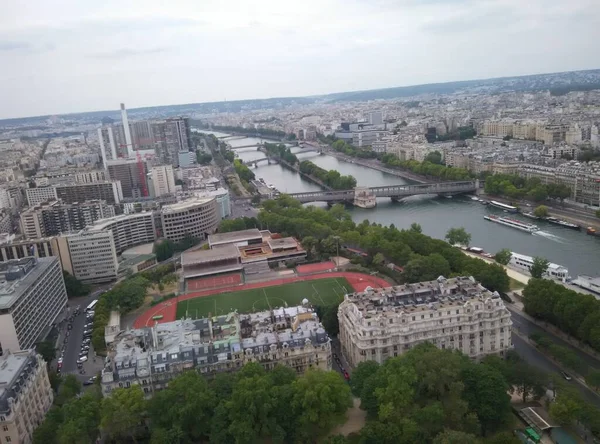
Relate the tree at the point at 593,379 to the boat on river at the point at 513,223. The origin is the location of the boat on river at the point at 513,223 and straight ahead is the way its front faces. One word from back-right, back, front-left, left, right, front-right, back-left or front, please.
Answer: back-left

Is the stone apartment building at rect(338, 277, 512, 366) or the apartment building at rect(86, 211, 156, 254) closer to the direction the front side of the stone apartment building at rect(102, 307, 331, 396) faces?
the stone apartment building

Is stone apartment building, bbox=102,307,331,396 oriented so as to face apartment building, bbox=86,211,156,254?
no

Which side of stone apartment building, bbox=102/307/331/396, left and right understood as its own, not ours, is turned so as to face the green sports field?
back

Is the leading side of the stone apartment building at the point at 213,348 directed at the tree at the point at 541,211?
no

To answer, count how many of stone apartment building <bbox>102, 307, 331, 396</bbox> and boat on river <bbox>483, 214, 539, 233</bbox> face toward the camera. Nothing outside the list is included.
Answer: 1

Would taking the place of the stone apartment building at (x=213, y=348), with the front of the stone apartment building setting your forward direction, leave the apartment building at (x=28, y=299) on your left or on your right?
on your right

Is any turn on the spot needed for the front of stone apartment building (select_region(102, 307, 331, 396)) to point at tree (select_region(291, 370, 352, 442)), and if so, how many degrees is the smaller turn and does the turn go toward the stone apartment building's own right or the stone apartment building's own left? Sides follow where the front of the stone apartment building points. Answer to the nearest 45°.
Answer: approximately 45° to the stone apartment building's own left

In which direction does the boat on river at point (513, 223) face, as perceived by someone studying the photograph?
facing away from the viewer and to the left of the viewer

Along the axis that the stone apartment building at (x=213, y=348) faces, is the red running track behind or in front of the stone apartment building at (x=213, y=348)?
behind

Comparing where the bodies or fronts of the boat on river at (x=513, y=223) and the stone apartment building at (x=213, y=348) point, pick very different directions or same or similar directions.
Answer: very different directions

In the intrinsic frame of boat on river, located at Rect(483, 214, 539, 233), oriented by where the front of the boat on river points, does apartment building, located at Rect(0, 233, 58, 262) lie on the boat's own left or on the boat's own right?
on the boat's own left

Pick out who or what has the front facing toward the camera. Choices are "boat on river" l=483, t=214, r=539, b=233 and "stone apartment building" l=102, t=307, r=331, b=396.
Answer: the stone apartment building

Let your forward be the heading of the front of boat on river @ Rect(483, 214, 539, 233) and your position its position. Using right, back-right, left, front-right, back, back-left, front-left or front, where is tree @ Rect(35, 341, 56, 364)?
left

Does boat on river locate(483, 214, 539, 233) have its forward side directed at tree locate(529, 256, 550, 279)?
no

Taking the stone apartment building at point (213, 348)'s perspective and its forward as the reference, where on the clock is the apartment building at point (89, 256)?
The apartment building is roughly at 5 o'clock from the stone apartment building.

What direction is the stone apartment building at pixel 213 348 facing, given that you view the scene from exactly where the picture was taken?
facing the viewer

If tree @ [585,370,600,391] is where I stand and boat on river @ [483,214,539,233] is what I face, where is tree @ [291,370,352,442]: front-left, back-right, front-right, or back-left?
back-left

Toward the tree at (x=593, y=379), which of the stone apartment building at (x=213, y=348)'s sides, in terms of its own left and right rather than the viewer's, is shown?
left

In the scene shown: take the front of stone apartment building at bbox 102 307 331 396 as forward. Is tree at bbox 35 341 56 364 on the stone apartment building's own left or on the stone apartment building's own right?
on the stone apartment building's own right

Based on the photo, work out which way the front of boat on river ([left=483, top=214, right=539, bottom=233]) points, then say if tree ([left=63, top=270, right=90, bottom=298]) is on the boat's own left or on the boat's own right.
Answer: on the boat's own left

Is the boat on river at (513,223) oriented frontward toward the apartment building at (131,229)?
no

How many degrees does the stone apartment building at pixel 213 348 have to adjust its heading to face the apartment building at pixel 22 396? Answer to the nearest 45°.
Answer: approximately 90° to its right
